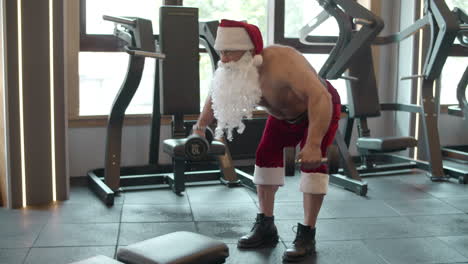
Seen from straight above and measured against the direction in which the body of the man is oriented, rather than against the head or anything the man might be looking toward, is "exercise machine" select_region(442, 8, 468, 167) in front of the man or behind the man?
behind

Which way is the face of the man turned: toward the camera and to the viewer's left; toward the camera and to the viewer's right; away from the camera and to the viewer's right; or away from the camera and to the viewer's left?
toward the camera and to the viewer's left

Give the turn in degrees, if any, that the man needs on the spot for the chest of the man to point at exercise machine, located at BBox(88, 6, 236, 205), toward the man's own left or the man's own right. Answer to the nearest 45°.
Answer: approximately 90° to the man's own right

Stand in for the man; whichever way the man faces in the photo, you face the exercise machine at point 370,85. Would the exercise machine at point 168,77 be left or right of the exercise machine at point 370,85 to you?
left

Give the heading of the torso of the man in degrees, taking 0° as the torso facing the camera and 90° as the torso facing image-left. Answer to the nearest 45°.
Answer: approximately 45°

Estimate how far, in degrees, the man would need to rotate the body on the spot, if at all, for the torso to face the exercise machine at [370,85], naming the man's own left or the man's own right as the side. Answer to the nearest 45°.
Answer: approximately 135° to the man's own right
